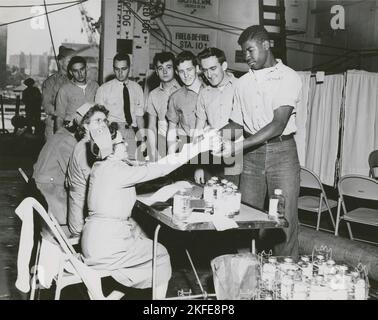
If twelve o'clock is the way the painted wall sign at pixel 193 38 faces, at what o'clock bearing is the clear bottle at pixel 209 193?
The clear bottle is roughly at 12 o'clock from the painted wall sign.

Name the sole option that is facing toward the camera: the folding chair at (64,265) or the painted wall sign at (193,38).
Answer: the painted wall sign

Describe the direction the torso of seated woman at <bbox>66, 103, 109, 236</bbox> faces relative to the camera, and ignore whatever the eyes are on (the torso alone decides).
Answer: to the viewer's right

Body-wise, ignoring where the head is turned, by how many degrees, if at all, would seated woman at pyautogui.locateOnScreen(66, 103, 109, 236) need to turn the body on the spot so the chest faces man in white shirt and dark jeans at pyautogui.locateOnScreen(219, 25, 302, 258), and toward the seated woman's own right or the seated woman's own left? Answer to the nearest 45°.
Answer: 0° — they already face them

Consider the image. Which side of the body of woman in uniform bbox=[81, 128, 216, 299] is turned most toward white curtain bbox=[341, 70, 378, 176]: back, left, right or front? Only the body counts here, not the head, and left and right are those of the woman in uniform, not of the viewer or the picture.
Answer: front

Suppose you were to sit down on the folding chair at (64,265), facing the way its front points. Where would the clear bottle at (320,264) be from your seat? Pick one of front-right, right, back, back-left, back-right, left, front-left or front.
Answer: front

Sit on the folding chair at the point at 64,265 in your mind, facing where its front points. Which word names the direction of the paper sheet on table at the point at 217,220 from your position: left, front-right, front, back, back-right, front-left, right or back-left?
front

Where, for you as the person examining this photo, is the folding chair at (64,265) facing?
facing to the right of the viewer

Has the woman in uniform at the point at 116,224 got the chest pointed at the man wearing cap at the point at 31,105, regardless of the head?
no

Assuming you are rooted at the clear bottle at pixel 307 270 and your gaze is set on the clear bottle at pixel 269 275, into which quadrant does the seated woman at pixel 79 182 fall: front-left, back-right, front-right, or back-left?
front-right

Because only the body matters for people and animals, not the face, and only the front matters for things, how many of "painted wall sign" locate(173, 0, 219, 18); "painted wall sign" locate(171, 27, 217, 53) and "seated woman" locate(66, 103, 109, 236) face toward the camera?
2

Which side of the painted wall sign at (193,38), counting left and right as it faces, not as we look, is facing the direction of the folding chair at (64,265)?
front

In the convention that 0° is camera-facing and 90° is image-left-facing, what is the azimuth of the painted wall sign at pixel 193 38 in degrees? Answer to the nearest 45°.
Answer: approximately 0°

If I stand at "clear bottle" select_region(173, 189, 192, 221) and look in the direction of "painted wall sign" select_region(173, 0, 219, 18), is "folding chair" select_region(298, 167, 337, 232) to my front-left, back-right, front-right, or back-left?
front-right

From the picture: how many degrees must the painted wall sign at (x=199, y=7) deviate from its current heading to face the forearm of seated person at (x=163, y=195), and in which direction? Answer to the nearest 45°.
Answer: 0° — it already faces it

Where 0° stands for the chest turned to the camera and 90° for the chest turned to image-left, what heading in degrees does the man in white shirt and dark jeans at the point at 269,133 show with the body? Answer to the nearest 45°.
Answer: approximately 45°
